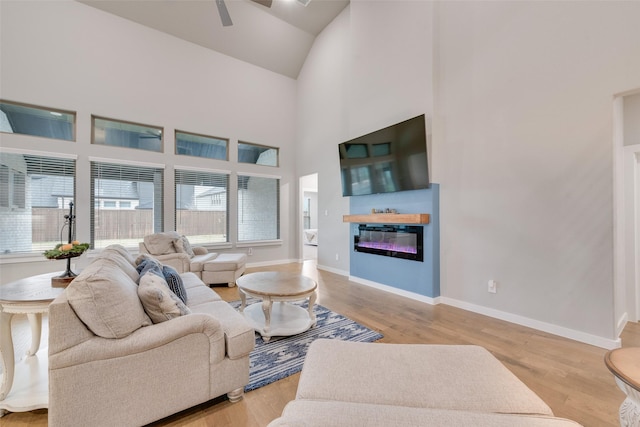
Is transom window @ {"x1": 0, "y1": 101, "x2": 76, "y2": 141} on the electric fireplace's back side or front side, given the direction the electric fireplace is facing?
on the front side

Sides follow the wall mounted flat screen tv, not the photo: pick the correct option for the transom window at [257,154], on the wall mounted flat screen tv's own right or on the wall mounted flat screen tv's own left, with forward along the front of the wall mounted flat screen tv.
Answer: on the wall mounted flat screen tv's own right

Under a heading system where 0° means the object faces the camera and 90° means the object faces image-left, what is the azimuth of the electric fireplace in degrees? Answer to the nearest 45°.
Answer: approximately 45°

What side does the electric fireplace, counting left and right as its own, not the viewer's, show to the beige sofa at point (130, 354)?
front

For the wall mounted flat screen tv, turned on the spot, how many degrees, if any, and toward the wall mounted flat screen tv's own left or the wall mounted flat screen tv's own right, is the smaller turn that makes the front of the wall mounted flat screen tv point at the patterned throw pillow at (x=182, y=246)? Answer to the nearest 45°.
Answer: approximately 45° to the wall mounted flat screen tv's own right

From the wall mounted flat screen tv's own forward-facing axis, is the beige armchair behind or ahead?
ahead

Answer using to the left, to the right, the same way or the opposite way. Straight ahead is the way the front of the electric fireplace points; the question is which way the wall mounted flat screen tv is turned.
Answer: the same way

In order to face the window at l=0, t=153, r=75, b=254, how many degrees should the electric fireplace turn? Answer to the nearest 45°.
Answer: approximately 45° to its right

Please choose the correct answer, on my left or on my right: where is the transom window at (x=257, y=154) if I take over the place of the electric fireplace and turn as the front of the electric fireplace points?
on my right

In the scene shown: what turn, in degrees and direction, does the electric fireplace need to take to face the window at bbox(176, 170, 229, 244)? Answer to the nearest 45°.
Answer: approximately 45° to its right

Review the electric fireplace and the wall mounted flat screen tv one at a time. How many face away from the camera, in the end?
0

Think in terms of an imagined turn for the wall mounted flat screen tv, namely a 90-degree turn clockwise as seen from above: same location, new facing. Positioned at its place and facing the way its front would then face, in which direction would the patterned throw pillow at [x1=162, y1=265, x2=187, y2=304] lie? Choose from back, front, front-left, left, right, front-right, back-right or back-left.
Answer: left
